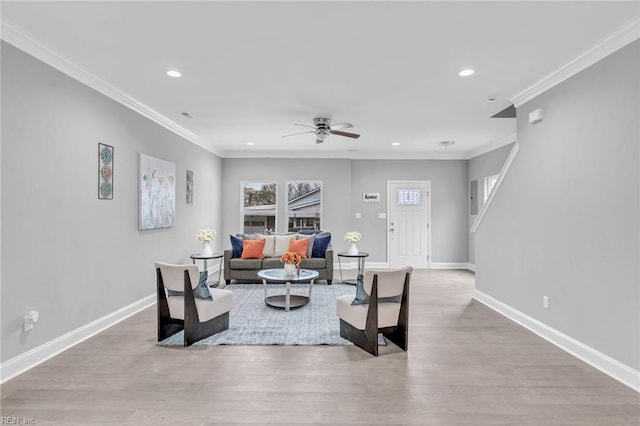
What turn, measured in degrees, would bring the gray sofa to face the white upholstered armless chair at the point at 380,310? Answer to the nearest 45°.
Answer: approximately 45° to its left

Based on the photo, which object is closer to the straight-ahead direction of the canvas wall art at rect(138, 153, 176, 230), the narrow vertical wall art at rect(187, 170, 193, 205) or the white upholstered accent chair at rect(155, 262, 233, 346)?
the white upholstered accent chair

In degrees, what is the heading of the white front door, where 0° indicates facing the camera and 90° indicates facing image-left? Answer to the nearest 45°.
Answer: approximately 0°

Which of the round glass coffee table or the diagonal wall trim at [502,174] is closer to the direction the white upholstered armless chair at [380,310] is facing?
the round glass coffee table

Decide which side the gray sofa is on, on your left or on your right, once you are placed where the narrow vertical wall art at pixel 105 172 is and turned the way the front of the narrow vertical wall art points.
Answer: on your left
